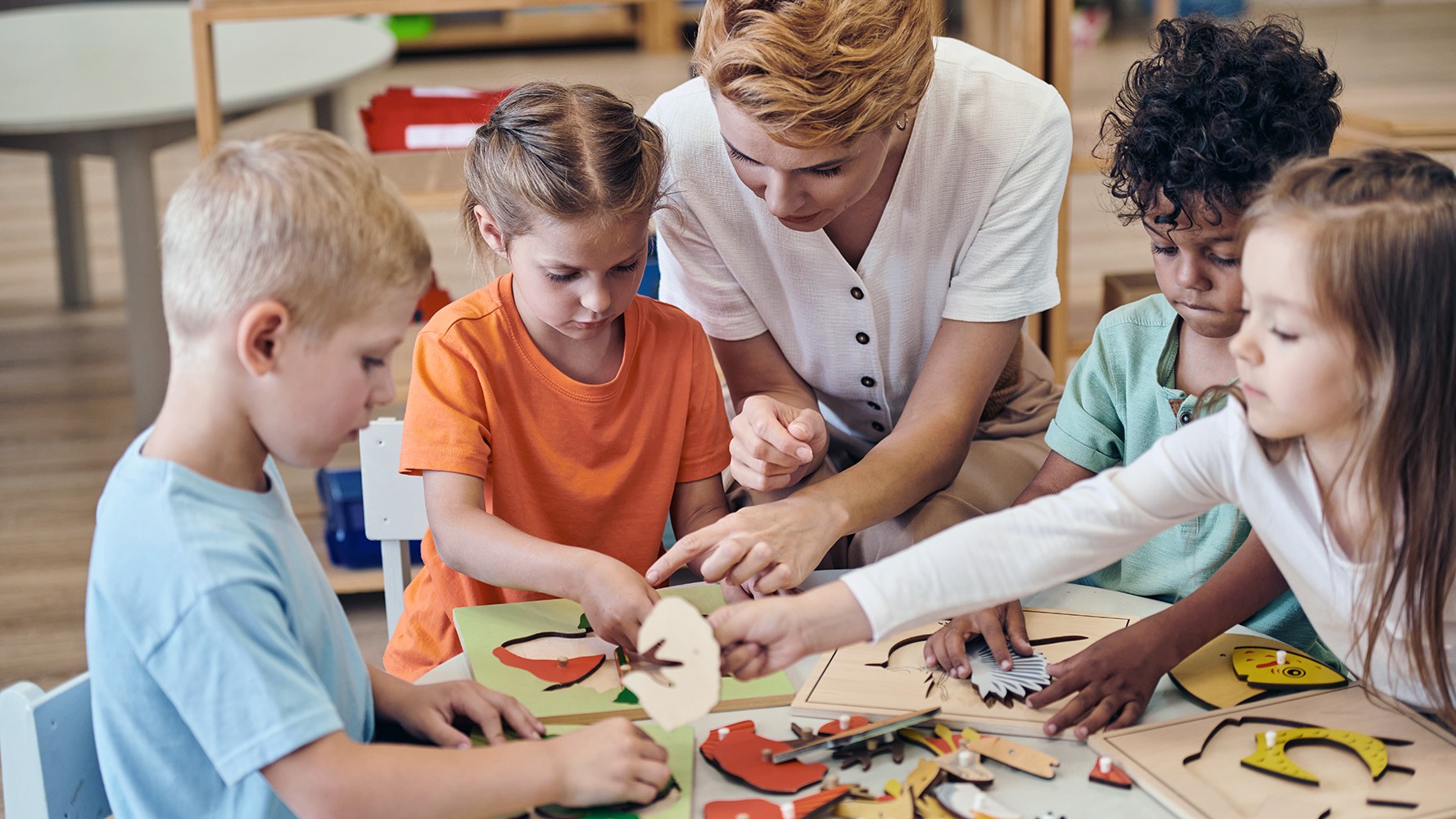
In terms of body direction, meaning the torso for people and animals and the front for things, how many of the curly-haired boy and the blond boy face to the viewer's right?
1

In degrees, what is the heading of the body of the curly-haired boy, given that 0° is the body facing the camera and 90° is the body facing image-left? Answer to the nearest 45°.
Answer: approximately 45°

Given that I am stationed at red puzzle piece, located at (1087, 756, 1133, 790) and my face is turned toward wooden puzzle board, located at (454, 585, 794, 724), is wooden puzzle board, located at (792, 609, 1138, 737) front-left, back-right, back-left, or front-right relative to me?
front-right

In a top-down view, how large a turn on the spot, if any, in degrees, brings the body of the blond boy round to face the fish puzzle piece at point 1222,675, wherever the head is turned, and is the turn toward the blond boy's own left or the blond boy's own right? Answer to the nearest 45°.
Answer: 0° — they already face it

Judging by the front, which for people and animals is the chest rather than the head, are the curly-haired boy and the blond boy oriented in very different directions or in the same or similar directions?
very different directions

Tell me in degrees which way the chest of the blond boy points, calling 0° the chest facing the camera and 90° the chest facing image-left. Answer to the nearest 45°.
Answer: approximately 270°

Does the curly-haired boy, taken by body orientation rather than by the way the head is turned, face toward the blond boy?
yes

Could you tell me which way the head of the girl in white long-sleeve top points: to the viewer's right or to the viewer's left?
to the viewer's left
